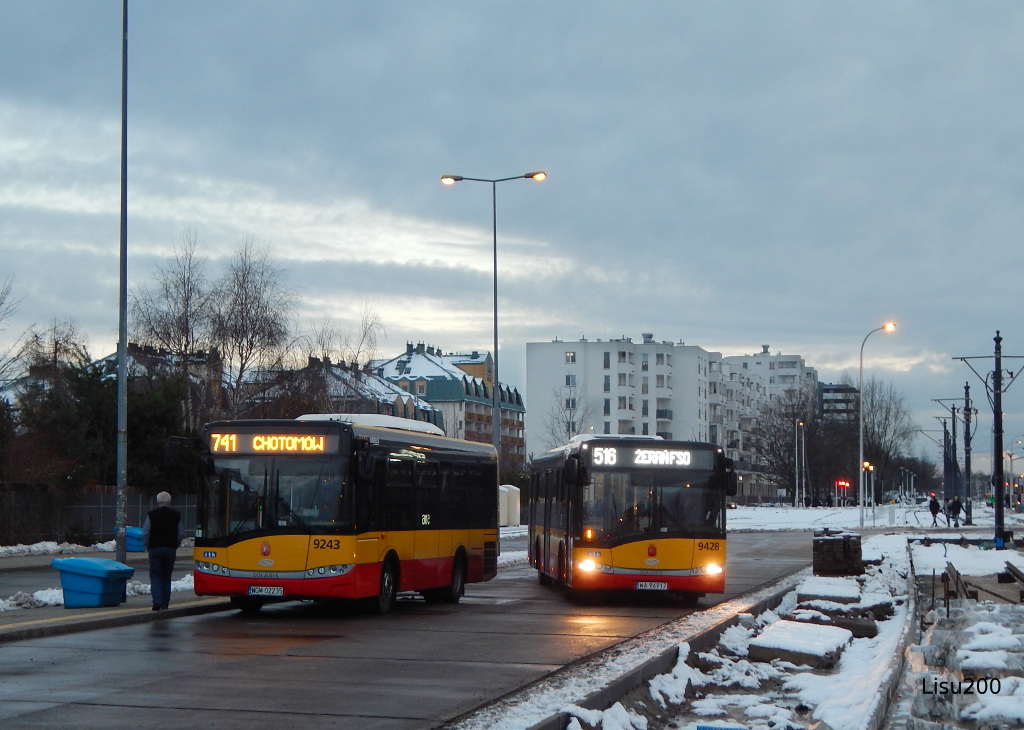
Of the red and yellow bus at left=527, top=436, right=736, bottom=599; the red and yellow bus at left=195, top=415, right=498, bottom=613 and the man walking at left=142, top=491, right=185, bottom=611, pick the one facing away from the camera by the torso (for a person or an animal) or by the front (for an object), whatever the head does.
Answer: the man walking

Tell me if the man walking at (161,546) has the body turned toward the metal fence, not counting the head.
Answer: yes

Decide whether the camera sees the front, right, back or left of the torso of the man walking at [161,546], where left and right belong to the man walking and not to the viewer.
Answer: back

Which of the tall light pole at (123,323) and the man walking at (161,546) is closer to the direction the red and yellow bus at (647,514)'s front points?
the man walking

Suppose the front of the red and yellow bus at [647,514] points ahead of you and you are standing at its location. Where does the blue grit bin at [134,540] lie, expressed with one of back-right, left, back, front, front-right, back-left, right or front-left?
back-right

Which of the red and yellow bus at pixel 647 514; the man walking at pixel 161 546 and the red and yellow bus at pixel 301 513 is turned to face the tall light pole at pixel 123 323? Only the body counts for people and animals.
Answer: the man walking

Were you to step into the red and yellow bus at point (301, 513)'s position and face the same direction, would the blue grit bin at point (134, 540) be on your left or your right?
on your right

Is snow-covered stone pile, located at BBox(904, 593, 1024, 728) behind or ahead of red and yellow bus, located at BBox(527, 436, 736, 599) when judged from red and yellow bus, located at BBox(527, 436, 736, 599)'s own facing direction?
ahead

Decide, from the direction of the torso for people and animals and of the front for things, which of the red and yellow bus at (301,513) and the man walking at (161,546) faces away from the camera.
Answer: the man walking

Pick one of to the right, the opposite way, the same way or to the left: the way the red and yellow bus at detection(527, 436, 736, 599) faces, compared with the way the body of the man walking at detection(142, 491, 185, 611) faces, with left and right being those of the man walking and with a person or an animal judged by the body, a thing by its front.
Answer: the opposite way

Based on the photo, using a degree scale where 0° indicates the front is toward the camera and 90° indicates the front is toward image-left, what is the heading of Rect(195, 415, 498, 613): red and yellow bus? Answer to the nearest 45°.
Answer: approximately 45°

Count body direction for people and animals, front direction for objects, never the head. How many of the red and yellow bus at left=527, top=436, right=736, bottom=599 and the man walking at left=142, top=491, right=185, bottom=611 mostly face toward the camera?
1

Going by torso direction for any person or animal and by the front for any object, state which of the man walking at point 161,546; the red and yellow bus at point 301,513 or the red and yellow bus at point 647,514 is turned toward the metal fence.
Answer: the man walking

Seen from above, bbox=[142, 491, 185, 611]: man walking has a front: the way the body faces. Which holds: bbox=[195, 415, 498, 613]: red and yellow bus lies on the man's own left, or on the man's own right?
on the man's own right

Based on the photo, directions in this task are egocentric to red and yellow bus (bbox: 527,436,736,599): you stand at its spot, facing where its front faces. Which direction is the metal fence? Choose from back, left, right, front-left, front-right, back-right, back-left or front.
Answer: back-right

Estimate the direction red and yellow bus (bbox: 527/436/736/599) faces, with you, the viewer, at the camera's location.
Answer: facing the viewer
